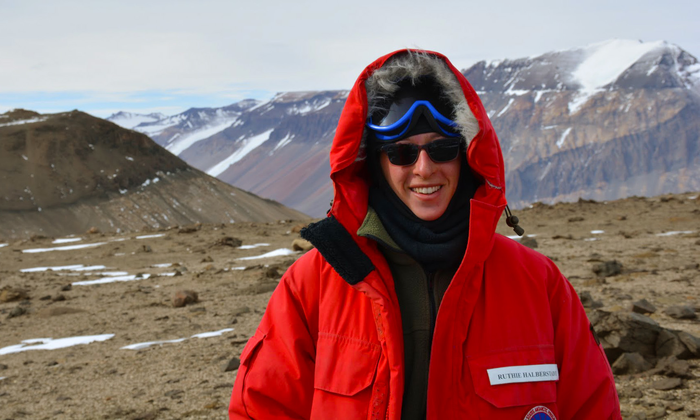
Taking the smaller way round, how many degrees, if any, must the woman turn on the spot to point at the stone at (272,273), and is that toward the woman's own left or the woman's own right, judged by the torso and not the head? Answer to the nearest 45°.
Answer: approximately 180°

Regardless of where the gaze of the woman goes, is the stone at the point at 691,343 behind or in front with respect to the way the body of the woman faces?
behind

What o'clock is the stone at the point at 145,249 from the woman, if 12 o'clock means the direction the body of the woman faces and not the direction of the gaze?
The stone is roughly at 5 o'clock from the woman.

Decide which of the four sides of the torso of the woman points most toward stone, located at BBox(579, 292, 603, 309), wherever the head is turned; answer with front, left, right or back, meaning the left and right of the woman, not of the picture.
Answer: back

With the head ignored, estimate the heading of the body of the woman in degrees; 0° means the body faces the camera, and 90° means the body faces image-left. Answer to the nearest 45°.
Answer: approximately 0°

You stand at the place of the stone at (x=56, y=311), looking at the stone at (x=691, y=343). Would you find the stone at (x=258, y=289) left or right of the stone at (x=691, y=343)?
left

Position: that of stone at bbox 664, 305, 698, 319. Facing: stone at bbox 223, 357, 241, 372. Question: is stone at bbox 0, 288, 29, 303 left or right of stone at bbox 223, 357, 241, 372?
right

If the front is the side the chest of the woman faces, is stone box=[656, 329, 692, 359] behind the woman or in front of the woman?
behind

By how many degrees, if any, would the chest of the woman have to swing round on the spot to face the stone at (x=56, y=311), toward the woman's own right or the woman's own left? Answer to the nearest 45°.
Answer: approximately 135° to the woman's own right

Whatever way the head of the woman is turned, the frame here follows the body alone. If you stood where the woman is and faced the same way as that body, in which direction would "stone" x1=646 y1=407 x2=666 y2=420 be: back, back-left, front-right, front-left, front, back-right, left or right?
back-left

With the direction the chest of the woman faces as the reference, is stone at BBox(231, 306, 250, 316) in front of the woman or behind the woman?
behind

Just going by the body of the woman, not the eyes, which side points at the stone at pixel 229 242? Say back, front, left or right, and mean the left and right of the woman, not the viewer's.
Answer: back

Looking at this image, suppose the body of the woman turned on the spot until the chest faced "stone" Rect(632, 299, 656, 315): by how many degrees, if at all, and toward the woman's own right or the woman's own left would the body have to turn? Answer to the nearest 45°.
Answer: approximately 135° to the woman's own left

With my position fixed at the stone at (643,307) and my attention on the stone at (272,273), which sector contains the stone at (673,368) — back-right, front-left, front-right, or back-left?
back-left
